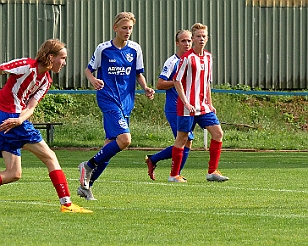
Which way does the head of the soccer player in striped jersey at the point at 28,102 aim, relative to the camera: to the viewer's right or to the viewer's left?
to the viewer's right

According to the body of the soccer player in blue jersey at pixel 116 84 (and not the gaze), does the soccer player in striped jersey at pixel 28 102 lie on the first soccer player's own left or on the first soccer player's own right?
on the first soccer player's own right

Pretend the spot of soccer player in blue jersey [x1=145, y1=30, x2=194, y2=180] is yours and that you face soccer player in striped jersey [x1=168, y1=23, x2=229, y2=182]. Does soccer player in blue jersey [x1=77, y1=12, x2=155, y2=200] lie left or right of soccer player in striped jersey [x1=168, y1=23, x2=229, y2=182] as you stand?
right
